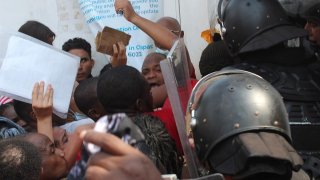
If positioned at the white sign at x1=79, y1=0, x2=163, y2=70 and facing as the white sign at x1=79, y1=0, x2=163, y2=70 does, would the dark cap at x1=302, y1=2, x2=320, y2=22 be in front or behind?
in front

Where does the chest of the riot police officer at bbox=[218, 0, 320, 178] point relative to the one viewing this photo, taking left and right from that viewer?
facing away from the viewer and to the left of the viewer

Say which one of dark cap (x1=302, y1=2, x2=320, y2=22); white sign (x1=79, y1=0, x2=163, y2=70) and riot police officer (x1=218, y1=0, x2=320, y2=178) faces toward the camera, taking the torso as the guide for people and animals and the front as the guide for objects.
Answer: the white sign

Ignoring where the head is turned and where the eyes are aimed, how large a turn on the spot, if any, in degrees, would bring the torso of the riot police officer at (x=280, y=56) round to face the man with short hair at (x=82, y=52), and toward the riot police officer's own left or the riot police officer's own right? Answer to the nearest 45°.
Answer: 0° — they already face them

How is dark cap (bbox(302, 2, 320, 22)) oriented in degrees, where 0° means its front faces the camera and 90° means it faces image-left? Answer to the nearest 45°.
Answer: approximately 90°

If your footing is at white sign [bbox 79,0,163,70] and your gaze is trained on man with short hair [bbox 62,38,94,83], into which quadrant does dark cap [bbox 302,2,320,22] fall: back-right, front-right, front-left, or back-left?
back-left

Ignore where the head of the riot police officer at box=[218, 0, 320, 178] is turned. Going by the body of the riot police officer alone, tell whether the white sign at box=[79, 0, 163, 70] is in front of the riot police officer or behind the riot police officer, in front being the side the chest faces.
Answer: in front

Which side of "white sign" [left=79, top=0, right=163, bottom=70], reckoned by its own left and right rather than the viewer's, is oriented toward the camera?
front

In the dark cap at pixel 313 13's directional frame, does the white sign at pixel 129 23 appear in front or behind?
in front
